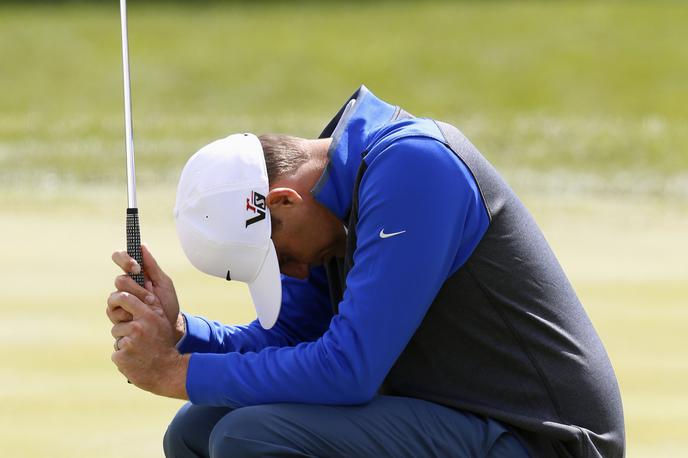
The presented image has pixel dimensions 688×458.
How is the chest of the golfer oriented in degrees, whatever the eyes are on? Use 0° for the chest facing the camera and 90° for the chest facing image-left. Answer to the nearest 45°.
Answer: approximately 90°
